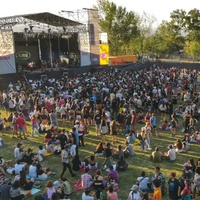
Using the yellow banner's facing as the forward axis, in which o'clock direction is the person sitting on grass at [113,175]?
The person sitting on grass is roughly at 12 o'clock from the yellow banner.

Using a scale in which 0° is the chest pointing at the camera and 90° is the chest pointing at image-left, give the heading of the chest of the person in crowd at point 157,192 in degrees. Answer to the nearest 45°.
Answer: approximately 135°

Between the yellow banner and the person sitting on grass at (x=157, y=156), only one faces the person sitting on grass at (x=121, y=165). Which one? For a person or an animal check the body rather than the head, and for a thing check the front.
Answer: the yellow banner

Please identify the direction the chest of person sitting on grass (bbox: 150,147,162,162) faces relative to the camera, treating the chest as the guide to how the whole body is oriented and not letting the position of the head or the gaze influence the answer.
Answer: away from the camera

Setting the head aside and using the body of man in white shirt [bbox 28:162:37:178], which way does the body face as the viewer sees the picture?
away from the camera

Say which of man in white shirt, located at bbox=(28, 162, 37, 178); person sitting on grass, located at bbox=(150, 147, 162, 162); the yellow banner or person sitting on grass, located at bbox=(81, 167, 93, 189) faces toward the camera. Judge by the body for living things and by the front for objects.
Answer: the yellow banner

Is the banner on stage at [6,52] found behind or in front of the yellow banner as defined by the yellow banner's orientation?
in front

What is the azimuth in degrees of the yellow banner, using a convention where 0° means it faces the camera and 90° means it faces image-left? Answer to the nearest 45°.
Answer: approximately 0°

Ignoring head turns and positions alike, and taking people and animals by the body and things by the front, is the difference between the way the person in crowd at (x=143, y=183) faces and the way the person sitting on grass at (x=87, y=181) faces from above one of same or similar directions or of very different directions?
same or similar directions

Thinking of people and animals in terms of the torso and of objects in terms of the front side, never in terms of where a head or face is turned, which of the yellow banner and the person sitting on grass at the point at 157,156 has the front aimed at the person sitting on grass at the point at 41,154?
the yellow banner

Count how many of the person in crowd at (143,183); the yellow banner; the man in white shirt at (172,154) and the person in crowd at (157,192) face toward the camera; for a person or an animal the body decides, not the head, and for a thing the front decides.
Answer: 1

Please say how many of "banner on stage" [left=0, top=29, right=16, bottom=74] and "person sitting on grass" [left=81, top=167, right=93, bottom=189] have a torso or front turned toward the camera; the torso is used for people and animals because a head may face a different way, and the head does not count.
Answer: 1

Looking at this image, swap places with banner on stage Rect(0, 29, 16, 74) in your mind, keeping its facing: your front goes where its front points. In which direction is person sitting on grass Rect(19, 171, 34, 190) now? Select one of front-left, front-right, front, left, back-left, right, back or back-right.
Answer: front

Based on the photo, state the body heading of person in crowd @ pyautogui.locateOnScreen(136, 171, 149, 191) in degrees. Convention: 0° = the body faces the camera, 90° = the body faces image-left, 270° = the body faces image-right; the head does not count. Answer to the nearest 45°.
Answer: approximately 180°

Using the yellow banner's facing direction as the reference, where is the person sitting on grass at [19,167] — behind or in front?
in front

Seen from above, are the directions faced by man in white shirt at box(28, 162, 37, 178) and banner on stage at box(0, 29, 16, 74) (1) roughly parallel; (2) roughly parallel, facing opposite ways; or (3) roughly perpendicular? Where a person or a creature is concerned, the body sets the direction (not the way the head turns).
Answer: roughly parallel, facing opposite ways

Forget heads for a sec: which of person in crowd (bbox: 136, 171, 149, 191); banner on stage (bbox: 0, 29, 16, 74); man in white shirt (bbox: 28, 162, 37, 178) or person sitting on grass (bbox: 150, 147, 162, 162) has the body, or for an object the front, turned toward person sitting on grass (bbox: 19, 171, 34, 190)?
the banner on stage

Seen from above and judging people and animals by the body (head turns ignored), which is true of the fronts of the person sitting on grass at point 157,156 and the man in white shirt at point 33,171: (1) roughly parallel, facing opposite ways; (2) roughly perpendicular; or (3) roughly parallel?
roughly parallel

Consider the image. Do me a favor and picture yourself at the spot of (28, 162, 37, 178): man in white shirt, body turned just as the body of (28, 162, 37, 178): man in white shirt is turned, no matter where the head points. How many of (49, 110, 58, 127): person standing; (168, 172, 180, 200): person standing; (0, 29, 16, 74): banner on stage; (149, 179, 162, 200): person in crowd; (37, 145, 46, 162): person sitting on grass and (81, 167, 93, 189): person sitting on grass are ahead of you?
3

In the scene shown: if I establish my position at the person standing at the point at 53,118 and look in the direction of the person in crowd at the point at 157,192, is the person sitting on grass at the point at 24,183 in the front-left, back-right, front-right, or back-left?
front-right

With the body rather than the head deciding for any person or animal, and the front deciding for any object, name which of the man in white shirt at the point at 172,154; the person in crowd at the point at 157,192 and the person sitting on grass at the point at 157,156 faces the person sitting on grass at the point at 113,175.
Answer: the person in crowd
